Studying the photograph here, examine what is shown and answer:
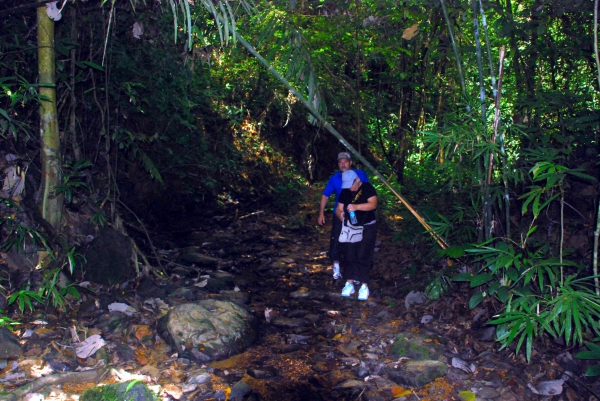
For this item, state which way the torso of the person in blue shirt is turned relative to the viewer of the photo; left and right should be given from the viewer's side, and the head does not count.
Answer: facing the viewer

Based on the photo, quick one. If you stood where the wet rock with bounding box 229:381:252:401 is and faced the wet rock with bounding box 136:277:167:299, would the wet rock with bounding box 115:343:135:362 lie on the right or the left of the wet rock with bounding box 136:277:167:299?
left

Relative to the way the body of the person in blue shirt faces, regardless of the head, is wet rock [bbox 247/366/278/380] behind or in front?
in front

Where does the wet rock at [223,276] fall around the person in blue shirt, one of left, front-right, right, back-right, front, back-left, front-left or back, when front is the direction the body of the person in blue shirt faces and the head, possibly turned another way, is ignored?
right

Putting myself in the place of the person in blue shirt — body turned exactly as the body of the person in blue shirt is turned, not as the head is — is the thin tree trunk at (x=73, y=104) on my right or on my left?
on my right

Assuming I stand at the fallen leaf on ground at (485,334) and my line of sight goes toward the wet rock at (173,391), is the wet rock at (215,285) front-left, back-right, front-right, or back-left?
front-right

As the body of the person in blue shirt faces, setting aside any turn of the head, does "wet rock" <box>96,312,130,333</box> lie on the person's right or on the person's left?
on the person's right

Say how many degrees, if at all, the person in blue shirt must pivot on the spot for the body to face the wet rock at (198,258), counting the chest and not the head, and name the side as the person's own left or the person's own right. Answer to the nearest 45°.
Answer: approximately 90° to the person's own right

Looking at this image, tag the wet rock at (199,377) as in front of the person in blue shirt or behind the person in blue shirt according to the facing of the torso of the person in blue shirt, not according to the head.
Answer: in front

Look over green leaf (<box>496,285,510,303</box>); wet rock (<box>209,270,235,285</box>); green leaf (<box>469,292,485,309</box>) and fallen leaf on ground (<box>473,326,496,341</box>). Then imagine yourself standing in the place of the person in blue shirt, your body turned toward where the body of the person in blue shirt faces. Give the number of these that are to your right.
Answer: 1

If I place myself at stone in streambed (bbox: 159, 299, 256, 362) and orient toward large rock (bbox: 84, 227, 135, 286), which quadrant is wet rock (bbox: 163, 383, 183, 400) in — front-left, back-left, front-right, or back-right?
back-left

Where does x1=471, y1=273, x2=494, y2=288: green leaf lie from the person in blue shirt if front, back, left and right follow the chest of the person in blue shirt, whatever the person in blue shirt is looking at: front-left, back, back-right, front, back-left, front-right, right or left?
front-left

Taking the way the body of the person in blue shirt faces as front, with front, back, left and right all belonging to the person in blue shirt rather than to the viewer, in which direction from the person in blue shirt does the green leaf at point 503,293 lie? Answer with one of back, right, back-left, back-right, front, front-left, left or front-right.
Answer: front-left

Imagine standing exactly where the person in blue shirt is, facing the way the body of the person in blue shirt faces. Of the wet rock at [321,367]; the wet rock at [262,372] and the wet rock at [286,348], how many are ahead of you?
3

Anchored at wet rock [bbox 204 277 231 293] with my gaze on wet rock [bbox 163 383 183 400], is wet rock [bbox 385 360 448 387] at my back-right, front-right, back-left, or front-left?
front-left

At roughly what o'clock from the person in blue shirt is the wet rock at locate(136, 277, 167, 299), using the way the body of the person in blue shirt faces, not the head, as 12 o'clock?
The wet rock is roughly at 2 o'clock from the person in blue shirt.

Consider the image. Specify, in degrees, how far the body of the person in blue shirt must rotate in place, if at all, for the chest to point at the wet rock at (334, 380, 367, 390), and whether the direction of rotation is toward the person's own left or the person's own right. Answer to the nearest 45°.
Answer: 0° — they already face it

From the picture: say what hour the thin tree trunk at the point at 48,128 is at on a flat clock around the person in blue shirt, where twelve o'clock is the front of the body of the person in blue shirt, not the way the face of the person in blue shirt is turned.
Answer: The thin tree trunk is roughly at 2 o'clock from the person in blue shirt.

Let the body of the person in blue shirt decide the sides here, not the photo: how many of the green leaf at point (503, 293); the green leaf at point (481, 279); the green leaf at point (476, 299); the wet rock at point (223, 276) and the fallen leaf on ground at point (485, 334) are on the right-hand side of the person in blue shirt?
1

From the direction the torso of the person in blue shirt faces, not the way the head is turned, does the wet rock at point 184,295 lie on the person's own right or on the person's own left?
on the person's own right

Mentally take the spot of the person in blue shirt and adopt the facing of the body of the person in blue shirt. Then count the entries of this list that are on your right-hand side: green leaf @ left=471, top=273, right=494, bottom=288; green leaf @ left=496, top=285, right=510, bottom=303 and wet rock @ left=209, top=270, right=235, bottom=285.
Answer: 1
